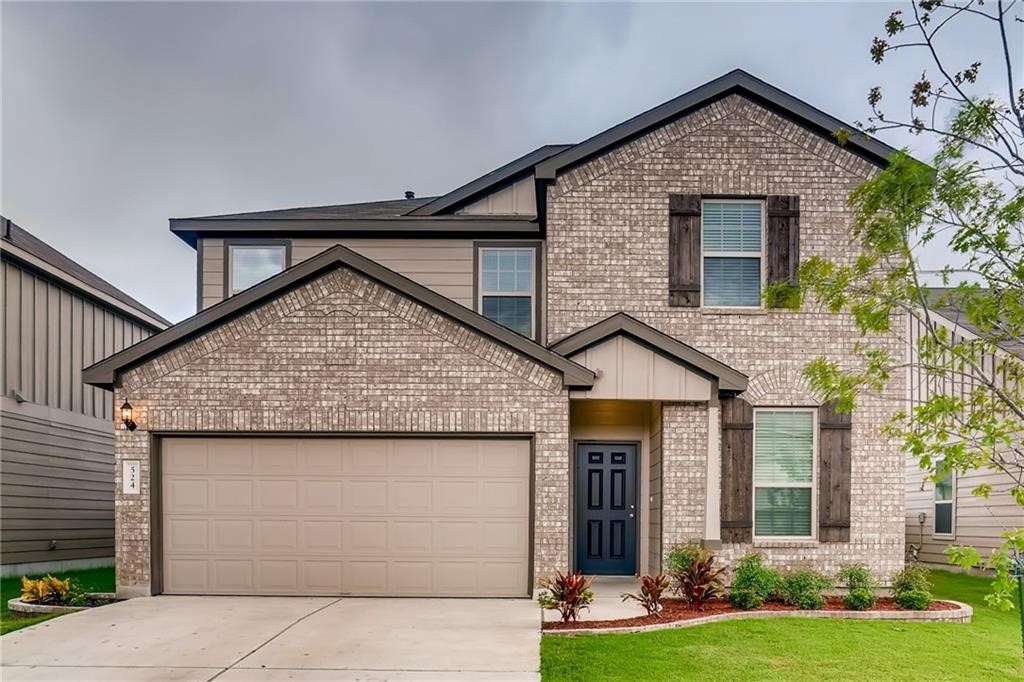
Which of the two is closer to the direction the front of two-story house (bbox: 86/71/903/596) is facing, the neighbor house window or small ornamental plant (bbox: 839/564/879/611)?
the small ornamental plant

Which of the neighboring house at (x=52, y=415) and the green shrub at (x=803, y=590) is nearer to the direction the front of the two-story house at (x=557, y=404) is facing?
the green shrub

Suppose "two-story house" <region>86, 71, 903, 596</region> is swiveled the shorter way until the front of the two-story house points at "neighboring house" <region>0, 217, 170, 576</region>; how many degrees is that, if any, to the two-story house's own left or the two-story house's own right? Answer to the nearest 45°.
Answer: approximately 135° to the two-story house's own right

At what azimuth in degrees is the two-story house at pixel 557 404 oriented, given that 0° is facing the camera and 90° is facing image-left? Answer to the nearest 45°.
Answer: approximately 0°

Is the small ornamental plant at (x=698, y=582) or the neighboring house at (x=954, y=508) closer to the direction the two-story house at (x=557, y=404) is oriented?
the small ornamental plant

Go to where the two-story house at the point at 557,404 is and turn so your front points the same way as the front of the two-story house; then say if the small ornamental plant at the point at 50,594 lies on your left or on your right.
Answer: on your right
